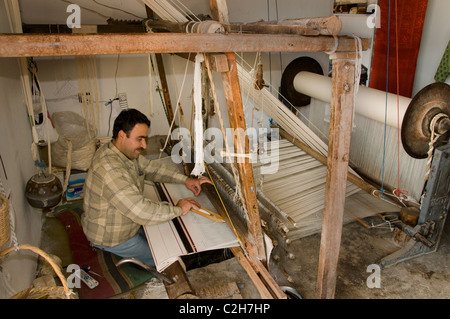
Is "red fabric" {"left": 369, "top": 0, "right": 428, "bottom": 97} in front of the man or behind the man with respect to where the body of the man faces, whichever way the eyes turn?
in front

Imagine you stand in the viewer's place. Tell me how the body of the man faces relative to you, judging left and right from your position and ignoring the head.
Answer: facing to the right of the viewer

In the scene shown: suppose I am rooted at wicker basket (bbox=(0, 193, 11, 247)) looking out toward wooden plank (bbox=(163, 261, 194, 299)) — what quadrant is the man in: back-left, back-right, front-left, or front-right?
front-left
